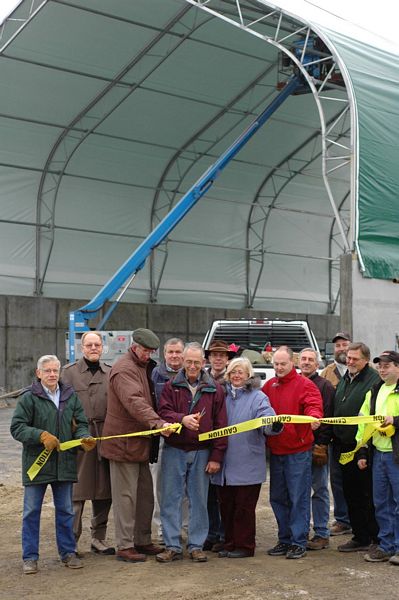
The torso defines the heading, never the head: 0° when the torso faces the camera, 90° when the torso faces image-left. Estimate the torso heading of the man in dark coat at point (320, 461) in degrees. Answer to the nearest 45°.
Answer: approximately 45°

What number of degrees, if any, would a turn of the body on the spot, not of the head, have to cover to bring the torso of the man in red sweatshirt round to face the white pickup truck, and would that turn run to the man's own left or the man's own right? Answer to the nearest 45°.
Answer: approximately 135° to the man's own right

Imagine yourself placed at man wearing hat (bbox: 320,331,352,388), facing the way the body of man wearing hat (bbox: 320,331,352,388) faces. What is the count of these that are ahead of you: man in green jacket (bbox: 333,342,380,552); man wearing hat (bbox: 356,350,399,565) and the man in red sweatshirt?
3

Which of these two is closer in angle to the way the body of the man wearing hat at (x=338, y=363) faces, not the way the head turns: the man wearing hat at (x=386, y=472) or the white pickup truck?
the man wearing hat

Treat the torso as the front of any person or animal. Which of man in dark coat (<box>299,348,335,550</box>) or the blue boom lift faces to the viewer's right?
the blue boom lift

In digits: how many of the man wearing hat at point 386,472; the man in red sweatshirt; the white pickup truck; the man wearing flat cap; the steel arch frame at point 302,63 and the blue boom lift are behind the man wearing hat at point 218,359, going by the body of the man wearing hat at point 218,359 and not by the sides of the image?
3
